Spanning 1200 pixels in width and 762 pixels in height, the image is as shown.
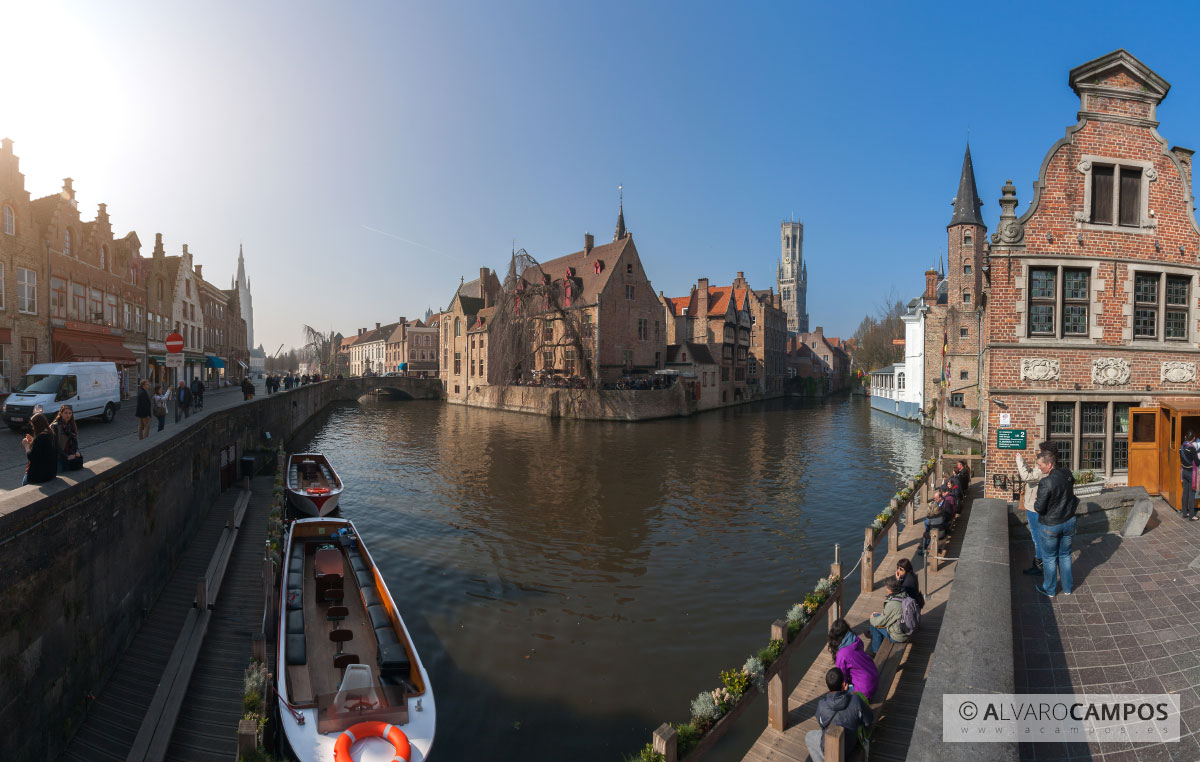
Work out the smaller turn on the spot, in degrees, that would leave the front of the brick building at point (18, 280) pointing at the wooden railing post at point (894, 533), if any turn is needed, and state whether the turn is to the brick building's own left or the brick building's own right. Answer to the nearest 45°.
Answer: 0° — it already faces it

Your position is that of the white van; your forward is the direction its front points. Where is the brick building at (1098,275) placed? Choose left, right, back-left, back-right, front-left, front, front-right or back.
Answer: left

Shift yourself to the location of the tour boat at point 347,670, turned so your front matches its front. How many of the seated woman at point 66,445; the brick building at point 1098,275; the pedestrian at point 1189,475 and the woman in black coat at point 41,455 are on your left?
2

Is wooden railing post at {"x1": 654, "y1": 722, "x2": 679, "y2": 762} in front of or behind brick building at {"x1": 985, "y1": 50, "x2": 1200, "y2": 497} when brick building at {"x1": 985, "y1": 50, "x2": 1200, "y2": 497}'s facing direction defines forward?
in front

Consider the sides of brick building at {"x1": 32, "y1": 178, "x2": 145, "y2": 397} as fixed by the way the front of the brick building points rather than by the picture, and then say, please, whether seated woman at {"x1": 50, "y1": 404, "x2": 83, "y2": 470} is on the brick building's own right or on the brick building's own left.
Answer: on the brick building's own right

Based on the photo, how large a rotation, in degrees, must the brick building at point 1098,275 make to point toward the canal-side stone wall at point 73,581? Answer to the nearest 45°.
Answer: approximately 45° to its right

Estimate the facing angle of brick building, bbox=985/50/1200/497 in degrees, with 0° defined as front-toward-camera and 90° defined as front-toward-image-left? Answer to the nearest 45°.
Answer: approximately 0°

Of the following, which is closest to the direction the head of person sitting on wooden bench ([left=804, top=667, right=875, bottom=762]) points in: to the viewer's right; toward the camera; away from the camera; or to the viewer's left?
away from the camera

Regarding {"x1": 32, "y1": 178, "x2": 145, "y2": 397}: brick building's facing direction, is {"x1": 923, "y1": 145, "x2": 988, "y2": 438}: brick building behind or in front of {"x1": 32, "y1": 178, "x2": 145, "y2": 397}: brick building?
in front
